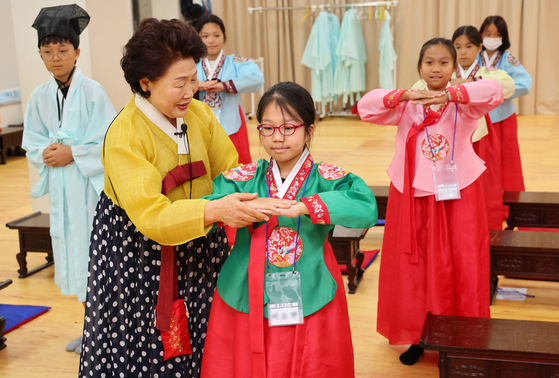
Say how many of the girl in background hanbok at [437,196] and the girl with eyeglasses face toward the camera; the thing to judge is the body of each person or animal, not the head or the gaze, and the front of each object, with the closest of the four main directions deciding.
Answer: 2

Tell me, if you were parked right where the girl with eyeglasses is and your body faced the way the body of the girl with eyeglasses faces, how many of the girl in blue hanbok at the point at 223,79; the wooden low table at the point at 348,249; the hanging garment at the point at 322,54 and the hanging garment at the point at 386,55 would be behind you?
4

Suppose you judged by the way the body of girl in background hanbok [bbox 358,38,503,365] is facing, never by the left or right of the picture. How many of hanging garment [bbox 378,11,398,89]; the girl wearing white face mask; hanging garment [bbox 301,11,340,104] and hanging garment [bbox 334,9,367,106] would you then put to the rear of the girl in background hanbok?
4

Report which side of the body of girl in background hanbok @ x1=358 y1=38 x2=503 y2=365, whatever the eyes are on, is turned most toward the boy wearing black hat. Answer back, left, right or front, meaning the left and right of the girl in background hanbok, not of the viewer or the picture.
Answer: right

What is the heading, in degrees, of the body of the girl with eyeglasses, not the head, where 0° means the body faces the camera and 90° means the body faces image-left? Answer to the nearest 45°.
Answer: approximately 0°

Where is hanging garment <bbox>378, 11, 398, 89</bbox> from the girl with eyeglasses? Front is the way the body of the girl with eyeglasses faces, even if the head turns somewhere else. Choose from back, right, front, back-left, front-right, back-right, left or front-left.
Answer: back

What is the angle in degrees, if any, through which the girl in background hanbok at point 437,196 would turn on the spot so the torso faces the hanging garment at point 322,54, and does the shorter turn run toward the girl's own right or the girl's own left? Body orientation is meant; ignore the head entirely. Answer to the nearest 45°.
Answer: approximately 180°

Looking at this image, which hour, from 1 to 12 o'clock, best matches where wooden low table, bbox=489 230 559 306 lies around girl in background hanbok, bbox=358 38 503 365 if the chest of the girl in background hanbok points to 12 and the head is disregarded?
The wooden low table is roughly at 7 o'clock from the girl in background hanbok.

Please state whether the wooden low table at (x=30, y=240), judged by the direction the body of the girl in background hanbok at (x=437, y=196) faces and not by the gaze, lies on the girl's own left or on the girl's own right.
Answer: on the girl's own right

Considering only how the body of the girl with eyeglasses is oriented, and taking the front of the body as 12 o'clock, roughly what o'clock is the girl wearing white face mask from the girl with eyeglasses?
The girl wearing white face mask is roughly at 7 o'clock from the girl with eyeglasses.
